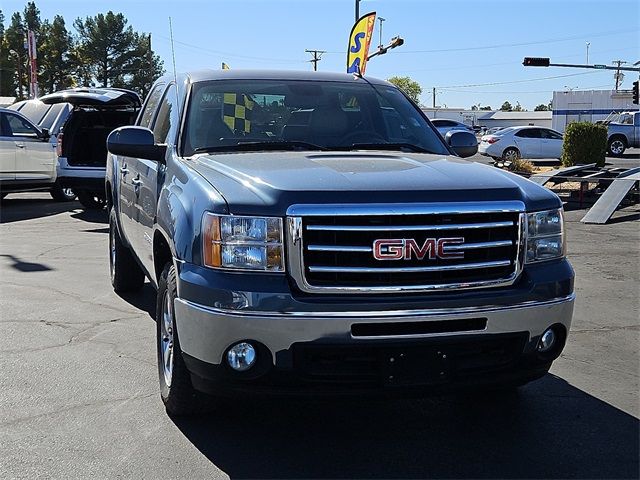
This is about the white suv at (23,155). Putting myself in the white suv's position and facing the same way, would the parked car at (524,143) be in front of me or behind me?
in front

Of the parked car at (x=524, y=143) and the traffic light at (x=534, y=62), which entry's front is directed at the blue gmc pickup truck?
the traffic light

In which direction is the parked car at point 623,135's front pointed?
to the viewer's left

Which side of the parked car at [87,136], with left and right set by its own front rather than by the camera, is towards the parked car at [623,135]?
right

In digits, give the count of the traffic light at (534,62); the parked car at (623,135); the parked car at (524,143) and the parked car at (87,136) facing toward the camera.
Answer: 1

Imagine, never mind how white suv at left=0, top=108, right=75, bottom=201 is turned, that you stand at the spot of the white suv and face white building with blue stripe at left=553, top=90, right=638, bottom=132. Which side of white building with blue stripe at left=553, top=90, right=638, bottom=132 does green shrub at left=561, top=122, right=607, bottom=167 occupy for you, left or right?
right

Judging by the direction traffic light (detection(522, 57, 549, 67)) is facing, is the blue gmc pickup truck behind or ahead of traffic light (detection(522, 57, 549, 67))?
ahead

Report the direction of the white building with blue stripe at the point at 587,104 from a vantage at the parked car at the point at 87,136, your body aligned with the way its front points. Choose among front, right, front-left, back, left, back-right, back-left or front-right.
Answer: right

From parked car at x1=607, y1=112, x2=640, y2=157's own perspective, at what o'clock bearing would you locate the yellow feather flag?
The yellow feather flag is roughly at 10 o'clock from the parked car.

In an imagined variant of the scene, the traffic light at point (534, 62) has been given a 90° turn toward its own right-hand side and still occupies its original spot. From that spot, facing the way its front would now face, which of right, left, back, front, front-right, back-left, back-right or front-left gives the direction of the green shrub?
left

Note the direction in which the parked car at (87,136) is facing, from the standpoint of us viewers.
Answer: facing away from the viewer and to the left of the viewer

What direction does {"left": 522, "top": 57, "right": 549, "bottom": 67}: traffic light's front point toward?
toward the camera
